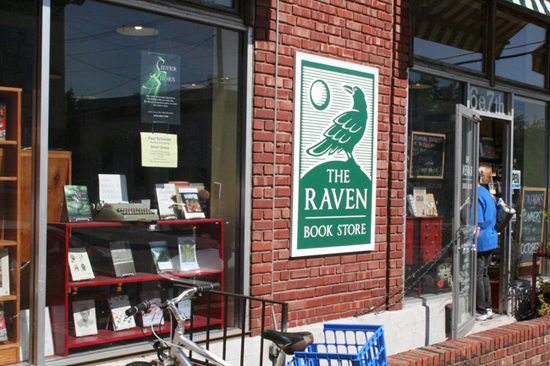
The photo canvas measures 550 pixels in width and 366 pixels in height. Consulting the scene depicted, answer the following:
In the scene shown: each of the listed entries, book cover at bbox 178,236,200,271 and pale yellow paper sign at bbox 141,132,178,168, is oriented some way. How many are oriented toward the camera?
2

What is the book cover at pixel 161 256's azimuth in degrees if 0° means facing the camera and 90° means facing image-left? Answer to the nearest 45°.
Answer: approximately 0°

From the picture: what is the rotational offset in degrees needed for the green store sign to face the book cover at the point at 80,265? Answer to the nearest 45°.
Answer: approximately 90° to its right

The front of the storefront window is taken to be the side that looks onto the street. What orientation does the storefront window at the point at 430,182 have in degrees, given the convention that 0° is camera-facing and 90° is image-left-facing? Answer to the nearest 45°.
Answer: approximately 315°

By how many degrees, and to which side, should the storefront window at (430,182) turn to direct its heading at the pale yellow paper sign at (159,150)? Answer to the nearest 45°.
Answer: approximately 90° to its right

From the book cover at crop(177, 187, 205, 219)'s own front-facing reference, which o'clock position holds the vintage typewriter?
The vintage typewriter is roughly at 2 o'clock from the book cover.

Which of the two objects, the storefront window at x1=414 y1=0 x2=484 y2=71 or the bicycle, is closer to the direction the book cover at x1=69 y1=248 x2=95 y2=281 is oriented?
the bicycle
